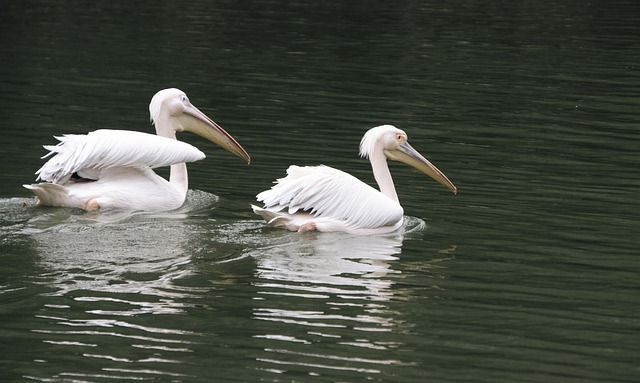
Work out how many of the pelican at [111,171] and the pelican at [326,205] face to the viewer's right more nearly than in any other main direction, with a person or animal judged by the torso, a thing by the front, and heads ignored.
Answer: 2

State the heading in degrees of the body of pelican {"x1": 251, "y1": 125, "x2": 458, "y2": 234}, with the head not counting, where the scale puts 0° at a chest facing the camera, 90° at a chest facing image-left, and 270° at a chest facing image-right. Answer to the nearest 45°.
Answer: approximately 270°

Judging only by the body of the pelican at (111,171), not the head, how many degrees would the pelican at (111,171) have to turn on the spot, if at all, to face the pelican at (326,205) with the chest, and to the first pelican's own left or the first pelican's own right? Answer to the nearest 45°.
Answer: approximately 45° to the first pelican's own right

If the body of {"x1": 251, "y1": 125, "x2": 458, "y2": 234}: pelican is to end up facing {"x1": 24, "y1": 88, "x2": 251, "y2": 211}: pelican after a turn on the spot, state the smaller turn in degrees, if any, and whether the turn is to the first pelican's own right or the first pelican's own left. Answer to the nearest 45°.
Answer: approximately 180°

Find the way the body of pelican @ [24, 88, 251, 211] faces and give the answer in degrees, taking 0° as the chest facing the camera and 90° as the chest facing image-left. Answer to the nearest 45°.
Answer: approximately 270°
